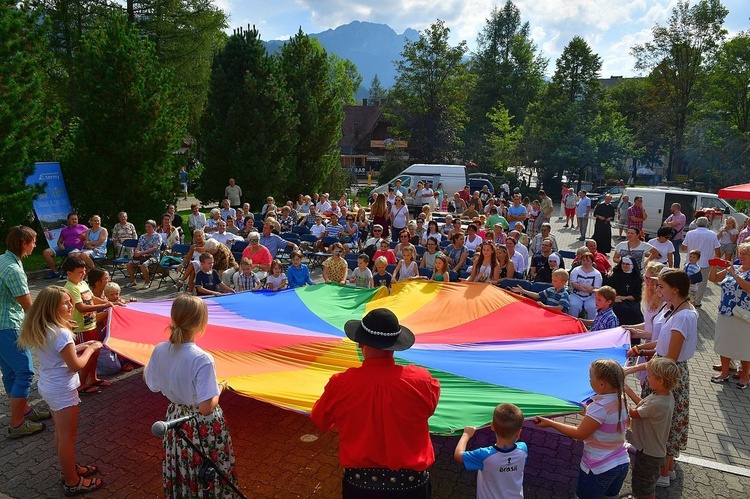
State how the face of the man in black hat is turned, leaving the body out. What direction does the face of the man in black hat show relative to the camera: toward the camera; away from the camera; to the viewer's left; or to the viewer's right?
away from the camera

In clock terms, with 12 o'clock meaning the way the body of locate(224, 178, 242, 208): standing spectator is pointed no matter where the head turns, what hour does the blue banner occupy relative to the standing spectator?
The blue banner is roughly at 2 o'clock from the standing spectator.

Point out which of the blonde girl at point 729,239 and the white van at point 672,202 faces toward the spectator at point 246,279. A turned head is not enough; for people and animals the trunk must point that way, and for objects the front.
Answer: the blonde girl

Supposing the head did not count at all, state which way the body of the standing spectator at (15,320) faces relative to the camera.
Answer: to the viewer's right

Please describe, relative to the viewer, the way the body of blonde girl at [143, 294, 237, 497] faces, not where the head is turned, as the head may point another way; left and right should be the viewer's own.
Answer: facing away from the viewer and to the right of the viewer

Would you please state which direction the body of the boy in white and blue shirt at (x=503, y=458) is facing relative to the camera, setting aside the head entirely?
away from the camera

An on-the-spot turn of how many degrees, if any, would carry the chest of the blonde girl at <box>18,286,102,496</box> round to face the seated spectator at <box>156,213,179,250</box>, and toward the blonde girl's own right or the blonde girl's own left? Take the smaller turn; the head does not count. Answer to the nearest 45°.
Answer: approximately 90° to the blonde girl's own left

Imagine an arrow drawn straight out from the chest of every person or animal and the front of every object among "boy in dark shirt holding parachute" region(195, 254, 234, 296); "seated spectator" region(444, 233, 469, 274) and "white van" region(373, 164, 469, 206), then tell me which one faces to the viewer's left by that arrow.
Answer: the white van

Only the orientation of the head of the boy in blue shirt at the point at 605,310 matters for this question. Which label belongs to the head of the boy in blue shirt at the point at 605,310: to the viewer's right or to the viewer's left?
to the viewer's left
